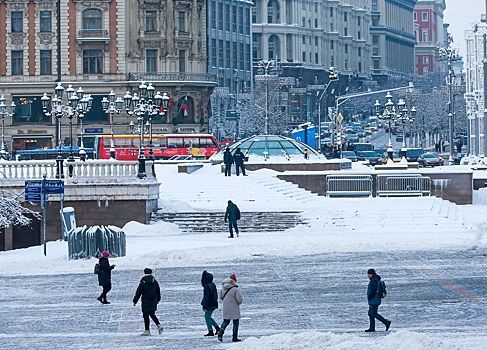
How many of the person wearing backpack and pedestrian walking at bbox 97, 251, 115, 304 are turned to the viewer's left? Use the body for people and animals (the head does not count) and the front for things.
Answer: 1

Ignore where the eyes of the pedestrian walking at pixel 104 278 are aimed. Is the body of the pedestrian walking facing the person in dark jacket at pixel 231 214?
no

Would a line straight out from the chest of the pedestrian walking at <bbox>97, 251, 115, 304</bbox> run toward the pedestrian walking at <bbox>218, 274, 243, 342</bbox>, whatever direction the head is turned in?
no

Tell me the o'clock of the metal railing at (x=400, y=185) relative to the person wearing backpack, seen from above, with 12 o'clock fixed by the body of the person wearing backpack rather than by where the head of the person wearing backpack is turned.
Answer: The metal railing is roughly at 3 o'clock from the person wearing backpack.

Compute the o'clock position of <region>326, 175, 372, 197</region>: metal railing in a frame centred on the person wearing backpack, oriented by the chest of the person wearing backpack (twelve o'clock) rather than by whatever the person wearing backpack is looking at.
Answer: The metal railing is roughly at 3 o'clock from the person wearing backpack.

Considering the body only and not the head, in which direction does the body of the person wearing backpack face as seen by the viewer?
to the viewer's left

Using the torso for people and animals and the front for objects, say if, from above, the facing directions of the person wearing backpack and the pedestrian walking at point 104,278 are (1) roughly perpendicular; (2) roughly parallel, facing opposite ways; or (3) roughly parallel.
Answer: roughly parallel, facing opposite ways
